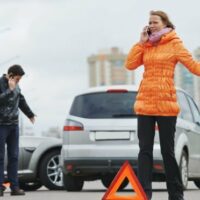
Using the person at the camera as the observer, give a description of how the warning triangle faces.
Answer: facing the viewer

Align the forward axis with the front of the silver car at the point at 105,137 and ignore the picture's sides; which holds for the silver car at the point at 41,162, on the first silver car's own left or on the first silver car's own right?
on the first silver car's own left

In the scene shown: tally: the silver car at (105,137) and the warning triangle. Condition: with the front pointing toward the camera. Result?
1

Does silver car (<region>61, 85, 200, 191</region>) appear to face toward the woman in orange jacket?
no

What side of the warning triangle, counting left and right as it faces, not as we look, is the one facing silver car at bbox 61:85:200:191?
back

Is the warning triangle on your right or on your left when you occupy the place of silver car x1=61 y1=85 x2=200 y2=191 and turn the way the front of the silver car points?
on your right

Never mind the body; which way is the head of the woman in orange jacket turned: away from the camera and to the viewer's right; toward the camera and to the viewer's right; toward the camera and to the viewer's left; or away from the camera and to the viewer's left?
toward the camera and to the viewer's left

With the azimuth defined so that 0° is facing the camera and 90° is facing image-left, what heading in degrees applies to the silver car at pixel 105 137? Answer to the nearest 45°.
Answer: approximately 225°

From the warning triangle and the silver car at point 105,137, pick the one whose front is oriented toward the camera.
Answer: the warning triangle
